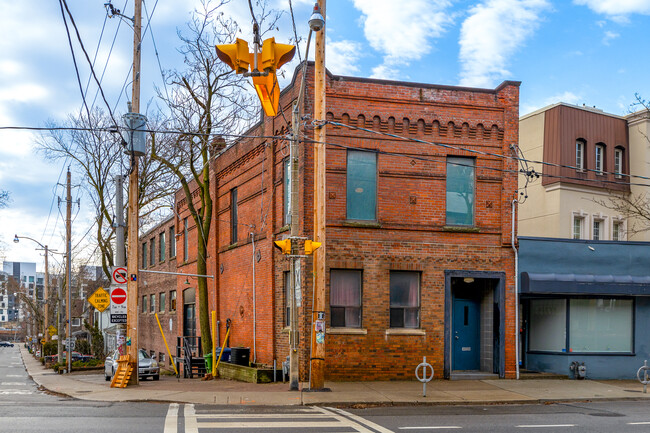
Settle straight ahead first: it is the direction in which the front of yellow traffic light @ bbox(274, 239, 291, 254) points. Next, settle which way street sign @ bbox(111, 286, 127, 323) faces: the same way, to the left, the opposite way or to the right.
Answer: to the left

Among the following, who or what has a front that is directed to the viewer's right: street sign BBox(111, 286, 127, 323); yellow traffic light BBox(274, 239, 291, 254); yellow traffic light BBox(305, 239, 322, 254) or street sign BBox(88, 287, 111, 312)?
yellow traffic light BBox(305, 239, 322, 254)

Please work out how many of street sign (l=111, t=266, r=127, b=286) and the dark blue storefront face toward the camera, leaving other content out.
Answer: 2

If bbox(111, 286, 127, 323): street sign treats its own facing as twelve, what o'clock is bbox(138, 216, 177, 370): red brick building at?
The red brick building is roughly at 6 o'clock from the street sign.

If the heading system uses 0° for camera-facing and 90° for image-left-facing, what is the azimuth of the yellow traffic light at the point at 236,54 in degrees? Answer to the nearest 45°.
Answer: approximately 90°

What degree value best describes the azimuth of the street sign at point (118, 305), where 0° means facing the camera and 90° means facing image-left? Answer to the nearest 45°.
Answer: approximately 0°

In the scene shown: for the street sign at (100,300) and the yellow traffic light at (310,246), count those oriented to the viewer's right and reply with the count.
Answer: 1

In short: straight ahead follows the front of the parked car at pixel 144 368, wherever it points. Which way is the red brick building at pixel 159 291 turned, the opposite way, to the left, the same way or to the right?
to the right

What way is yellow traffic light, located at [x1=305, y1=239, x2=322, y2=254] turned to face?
to the viewer's right

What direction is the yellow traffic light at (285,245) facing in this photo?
to the viewer's left
